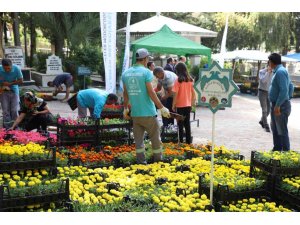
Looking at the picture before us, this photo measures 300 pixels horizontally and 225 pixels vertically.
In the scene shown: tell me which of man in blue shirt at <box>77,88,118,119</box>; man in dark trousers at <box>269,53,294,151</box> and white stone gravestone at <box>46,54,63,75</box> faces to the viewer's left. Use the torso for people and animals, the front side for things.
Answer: the man in dark trousers

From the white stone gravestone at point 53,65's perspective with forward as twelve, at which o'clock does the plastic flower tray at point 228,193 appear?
The plastic flower tray is roughly at 12 o'clock from the white stone gravestone.

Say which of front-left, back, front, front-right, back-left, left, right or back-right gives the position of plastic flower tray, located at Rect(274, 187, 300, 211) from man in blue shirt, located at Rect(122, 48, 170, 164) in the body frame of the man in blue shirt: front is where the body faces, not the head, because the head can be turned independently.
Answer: right

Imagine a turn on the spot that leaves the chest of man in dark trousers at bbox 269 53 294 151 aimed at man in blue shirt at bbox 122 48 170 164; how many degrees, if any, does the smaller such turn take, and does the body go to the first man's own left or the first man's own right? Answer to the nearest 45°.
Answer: approximately 45° to the first man's own left

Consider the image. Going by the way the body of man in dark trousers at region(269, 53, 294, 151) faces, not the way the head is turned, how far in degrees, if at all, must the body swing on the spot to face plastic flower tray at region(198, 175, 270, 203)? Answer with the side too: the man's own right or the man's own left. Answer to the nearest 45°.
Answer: approximately 90° to the man's own left

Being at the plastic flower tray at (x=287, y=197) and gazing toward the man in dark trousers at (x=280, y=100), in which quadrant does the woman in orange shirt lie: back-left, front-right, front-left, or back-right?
front-left

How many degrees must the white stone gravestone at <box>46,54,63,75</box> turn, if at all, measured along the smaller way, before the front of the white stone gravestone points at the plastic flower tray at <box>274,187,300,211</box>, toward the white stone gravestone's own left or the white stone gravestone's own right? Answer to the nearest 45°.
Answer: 0° — it already faces it

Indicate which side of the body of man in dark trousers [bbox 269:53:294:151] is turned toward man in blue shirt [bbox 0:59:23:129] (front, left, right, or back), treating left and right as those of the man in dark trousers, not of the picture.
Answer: front

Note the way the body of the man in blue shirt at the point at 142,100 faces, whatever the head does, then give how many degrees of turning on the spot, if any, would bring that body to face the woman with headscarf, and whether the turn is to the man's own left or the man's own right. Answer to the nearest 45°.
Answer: approximately 90° to the man's own left

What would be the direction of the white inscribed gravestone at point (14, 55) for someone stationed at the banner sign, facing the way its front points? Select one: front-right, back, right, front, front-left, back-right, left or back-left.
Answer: back-right

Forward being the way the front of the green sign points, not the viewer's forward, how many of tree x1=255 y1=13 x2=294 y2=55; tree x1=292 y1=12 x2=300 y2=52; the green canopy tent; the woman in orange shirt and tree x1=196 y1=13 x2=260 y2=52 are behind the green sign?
5

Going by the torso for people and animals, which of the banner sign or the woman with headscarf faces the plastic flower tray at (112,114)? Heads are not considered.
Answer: the banner sign

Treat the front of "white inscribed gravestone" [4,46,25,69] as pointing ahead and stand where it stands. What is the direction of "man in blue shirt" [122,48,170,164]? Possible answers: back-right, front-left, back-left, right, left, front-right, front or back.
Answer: front

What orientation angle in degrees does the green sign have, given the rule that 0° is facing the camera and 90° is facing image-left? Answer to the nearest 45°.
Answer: approximately 0°

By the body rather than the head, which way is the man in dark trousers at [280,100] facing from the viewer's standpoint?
to the viewer's left

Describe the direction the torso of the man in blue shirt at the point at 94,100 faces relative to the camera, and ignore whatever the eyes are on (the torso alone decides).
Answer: to the viewer's right
